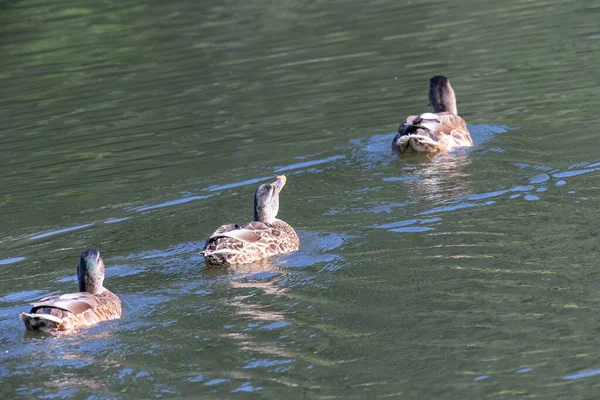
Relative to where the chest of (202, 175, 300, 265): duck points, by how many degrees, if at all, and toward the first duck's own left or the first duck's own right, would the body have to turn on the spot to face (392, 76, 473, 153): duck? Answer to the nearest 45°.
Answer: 0° — it already faces it

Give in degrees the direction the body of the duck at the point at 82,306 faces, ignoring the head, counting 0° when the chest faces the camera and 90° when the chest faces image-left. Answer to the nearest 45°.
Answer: approximately 225°

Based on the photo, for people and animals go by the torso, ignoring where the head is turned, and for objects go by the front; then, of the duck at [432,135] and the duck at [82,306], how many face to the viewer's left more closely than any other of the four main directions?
0

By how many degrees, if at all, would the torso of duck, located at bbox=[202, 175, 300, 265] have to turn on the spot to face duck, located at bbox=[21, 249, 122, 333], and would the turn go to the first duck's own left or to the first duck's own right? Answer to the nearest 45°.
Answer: approximately 180°

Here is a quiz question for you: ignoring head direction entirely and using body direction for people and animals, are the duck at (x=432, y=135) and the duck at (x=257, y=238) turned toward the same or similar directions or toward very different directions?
same or similar directions

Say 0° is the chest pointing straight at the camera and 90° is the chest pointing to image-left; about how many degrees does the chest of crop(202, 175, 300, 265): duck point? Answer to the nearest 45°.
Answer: approximately 225°

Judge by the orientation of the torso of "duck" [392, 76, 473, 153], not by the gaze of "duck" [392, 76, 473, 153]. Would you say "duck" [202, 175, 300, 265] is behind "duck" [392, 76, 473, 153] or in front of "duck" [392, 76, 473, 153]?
behind

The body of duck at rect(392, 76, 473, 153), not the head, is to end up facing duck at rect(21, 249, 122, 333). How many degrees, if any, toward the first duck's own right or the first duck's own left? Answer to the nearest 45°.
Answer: approximately 180°

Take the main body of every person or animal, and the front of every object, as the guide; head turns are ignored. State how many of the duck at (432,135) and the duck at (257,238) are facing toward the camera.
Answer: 0

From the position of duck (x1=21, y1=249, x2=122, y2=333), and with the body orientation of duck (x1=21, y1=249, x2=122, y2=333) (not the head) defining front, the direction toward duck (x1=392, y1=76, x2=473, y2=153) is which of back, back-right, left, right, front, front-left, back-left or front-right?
front

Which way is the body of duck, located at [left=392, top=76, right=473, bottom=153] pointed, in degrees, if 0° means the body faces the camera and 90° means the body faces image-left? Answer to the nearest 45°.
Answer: approximately 225°

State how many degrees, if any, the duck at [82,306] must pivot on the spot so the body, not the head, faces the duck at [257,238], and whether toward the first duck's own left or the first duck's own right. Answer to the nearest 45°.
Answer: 0° — it already faces it

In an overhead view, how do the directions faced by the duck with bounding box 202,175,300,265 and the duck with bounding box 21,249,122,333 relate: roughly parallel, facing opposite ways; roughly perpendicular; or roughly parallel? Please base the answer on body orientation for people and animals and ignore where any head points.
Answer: roughly parallel
